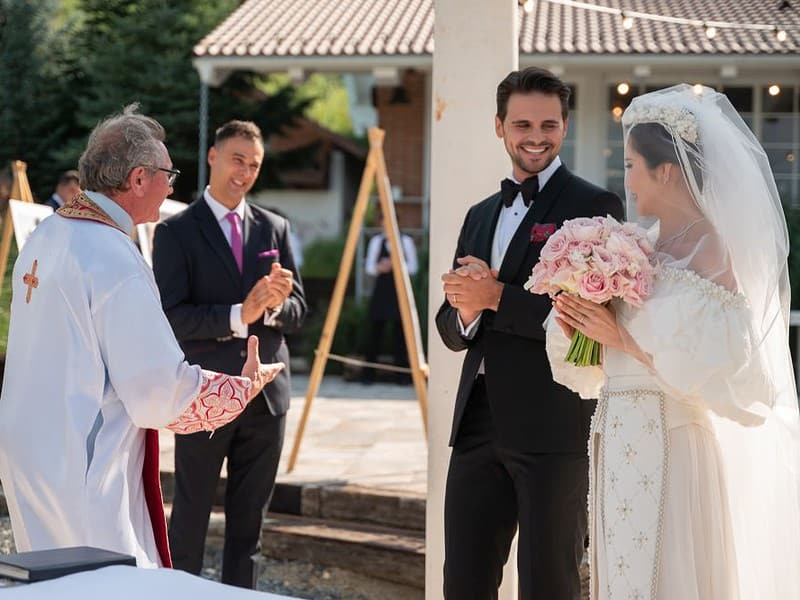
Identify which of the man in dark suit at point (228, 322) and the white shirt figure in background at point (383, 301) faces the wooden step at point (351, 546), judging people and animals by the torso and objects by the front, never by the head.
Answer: the white shirt figure in background

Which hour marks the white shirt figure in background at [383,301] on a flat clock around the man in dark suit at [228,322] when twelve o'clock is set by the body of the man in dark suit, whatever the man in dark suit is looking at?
The white shirt figure in background is roughly at 8 o'clock from the man in dark suit.

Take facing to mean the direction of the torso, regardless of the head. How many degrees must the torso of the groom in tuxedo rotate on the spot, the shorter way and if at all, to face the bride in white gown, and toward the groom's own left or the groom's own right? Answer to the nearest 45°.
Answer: approximately 90° to the groom's own left

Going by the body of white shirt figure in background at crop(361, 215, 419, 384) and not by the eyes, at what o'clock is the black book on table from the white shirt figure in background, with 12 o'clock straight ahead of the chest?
The black book on table is roughly at 12 o'clock from the white shirt figure in background.

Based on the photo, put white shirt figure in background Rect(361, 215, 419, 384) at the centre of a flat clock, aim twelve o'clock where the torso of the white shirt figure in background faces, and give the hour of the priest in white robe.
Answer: The priest in white robe is roughly at 12 o'clock from the white shirt figure in background.

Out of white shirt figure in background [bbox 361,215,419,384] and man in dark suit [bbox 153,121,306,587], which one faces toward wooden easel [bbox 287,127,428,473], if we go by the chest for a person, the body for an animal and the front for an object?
the white shirt figure in background

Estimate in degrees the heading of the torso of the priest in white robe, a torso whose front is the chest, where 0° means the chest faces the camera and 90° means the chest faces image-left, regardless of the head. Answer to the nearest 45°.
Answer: approximately 225°

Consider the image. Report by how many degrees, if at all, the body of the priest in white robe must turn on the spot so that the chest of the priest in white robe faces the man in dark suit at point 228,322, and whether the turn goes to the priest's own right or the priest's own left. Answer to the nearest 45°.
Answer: approximately 45° to the priest's own left

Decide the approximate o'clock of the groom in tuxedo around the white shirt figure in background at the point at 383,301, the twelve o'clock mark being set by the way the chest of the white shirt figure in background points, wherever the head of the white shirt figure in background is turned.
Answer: The groom in tuxedo is roughly at 12 o'clock from the white shirt figure in background.

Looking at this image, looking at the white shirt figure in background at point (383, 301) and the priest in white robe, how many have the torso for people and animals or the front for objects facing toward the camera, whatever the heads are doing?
1

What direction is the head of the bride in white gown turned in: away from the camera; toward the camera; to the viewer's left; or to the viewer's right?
to the viewer's left

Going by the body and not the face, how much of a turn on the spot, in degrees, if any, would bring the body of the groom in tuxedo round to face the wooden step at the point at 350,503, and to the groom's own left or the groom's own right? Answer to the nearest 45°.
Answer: approximately 135° to the groom's own right

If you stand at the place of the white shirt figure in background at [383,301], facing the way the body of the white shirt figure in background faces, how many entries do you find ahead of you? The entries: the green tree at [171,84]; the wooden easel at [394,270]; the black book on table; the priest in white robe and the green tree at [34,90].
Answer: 3
